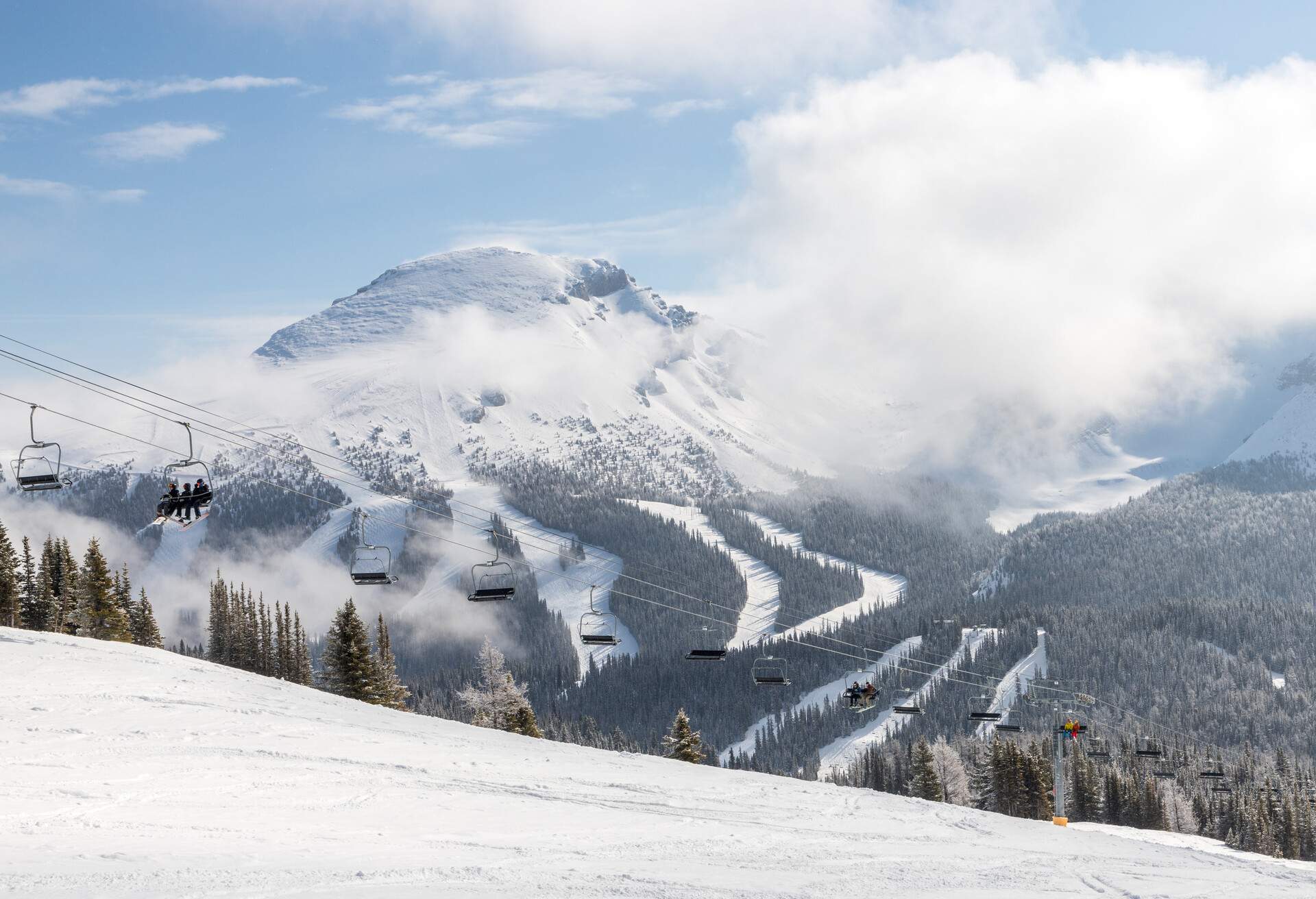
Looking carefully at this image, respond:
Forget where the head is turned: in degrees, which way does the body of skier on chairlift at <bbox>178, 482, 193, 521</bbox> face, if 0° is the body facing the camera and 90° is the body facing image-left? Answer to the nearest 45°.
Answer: approximately 45°
